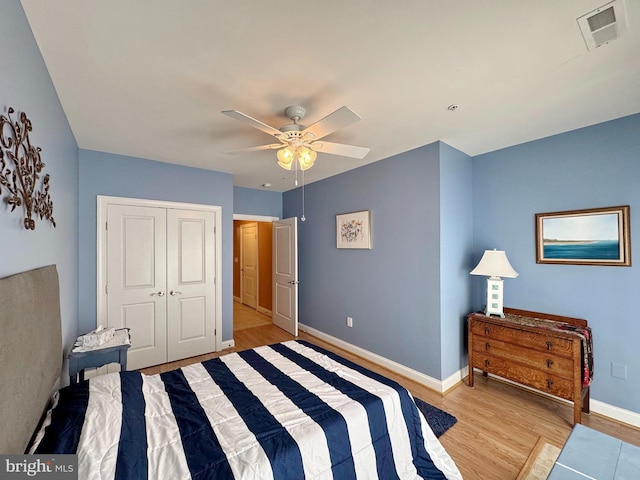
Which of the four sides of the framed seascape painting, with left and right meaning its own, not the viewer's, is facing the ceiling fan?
front

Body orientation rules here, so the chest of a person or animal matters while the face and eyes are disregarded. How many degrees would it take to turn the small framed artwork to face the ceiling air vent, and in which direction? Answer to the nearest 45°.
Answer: approximately 90° to its left

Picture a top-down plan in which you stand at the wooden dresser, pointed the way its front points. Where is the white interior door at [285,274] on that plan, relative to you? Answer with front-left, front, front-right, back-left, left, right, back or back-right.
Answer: front-right

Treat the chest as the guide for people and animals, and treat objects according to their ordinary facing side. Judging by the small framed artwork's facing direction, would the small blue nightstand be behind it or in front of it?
in front

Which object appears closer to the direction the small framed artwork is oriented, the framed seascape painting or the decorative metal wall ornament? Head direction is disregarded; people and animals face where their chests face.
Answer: the decorative metal wall ornament

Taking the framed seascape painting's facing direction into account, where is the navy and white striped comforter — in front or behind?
in front

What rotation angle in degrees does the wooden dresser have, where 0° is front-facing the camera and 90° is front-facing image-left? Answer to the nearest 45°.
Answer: approximately 45°

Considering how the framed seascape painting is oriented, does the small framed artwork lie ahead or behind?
ahead
